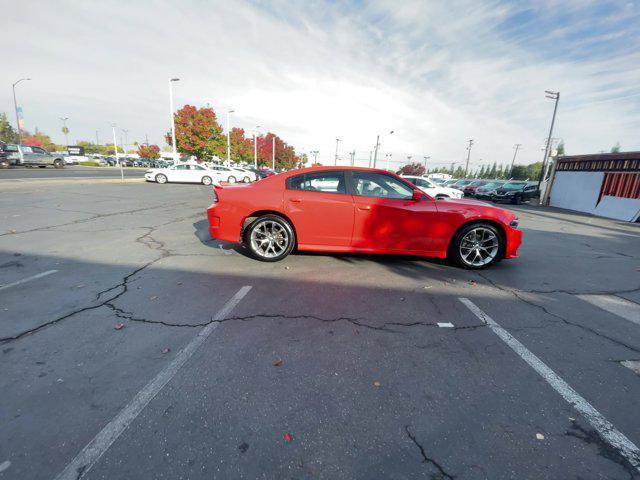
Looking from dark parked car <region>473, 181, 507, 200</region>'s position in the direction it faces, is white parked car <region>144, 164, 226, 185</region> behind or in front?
in front

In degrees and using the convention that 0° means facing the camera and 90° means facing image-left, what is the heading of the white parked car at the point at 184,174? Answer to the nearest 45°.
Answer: approximately 90°

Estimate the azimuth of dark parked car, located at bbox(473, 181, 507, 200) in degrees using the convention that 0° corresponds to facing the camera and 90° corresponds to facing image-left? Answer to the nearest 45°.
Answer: approximately 45°

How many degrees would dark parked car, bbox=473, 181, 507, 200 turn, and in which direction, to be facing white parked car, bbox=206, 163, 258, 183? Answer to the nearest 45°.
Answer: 0° — it already faces it

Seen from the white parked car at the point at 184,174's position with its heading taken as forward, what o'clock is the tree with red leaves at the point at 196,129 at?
The tree with red leaves is roughly at 3 o'clock from the white parked car.

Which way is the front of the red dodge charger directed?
to the viewer's right

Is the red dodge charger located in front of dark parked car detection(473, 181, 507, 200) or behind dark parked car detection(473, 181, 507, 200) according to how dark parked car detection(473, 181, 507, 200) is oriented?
in front

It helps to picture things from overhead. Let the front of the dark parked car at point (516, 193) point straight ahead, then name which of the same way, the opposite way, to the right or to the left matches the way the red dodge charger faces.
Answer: the opposite way

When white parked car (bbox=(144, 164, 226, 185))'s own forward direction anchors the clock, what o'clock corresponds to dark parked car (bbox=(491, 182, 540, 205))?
The dark parked car is roughly at 7 o'clock from the white parked car.
